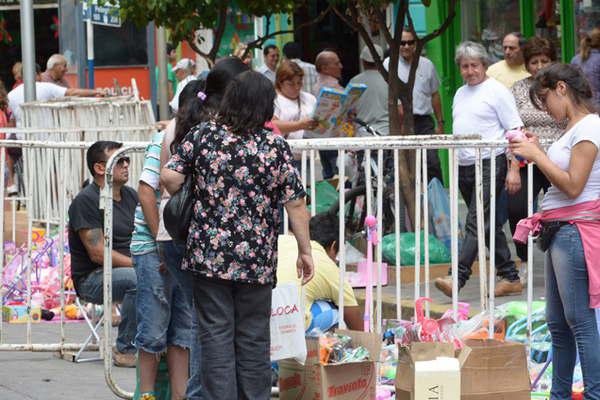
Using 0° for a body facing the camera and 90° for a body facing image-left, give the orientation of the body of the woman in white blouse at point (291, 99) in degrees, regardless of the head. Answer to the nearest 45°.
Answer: approximately 315°

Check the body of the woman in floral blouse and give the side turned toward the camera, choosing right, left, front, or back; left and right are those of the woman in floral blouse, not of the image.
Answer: back

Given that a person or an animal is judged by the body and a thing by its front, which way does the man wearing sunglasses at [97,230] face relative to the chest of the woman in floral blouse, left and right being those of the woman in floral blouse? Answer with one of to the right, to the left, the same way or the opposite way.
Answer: to the right

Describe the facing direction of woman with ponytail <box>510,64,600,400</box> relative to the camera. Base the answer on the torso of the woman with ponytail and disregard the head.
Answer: to the viewer's left

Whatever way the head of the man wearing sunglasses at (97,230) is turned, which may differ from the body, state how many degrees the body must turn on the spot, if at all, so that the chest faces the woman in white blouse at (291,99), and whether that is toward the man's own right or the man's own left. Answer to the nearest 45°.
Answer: approximately 45° to the man's own left

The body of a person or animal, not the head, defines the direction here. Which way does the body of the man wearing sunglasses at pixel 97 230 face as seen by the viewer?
to the viewer's right

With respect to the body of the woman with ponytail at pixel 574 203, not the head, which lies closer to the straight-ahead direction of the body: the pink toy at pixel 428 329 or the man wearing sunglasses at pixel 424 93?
the pink toy
